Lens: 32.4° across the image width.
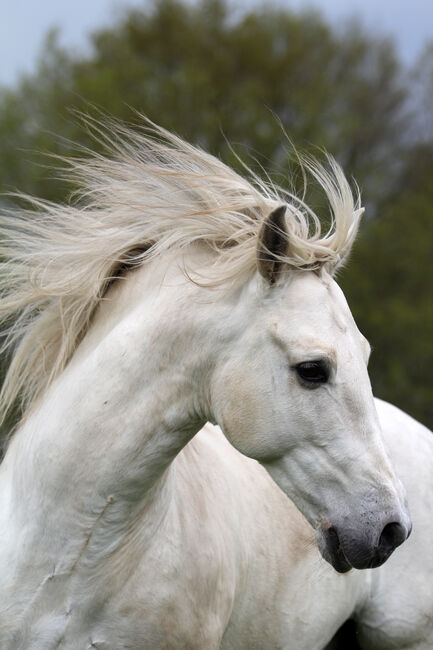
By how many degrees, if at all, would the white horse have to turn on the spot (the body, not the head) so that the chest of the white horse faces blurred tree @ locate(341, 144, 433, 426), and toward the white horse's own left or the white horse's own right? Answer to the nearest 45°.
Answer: approximately 135° to the white horse's own right

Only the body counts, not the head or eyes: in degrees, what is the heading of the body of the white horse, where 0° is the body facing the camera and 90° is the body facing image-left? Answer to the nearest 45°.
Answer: approximately 45°

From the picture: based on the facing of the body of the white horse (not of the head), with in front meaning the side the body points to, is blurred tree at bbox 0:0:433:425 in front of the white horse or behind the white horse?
behind
